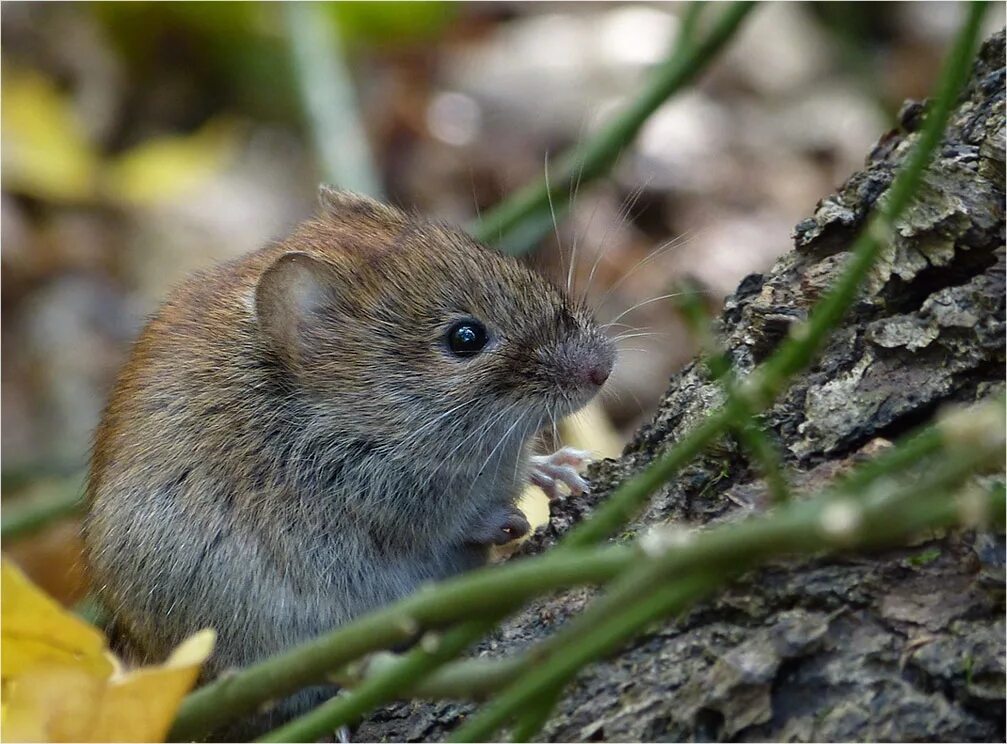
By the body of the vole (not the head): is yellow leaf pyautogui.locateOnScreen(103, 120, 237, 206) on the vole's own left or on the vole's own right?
on the vole's own left

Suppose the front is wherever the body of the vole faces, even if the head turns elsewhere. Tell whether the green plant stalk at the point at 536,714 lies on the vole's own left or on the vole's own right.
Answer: on the vole's own right

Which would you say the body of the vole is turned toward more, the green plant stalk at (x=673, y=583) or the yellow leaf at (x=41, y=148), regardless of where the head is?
the green plant stalk

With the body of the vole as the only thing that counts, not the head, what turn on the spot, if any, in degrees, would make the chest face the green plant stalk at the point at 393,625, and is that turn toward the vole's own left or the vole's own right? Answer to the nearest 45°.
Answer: approximately 90° to the vole's own right

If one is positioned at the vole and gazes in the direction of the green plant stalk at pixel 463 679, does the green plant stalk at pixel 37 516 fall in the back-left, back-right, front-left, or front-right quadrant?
back-right

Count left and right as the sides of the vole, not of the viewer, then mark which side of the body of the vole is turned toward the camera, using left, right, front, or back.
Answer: right

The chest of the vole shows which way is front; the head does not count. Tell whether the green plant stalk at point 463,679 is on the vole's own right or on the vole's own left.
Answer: on the vole's own right

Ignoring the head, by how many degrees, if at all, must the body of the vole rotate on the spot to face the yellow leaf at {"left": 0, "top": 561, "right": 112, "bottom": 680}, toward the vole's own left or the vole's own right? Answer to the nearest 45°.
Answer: approximately 90° to the vole's own right

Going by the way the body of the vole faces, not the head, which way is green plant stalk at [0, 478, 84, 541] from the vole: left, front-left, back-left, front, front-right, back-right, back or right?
back-left

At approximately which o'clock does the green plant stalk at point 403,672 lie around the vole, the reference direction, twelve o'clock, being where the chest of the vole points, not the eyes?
The green plant stalk is roughly at 3 o'clock from the vole.

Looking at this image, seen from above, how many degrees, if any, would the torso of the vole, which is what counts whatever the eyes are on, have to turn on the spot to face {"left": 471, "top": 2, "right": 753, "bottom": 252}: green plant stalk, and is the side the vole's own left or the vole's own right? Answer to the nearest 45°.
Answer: approximately 45° to the vole's own left

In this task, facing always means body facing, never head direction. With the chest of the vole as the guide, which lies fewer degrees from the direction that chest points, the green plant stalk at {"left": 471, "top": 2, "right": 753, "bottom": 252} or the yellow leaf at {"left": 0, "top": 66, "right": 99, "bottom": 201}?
the green plant stalk

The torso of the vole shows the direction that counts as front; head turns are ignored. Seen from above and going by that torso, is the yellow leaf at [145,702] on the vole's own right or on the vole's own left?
on the vole's own right
